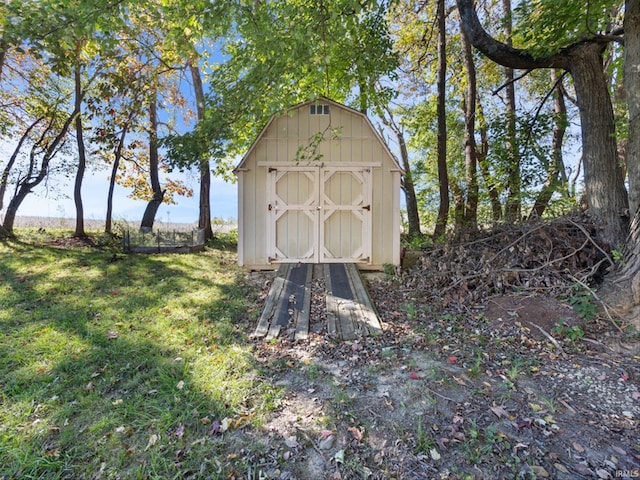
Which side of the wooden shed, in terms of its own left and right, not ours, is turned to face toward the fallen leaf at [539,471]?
front

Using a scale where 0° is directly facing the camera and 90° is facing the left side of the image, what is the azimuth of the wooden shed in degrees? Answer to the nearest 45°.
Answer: approximately 0°

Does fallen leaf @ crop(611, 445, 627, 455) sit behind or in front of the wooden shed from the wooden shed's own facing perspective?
in front

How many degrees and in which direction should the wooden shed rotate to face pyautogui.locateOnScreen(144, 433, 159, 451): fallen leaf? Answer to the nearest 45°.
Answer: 0° — it already faces it

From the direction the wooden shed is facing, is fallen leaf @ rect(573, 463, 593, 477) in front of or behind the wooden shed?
in front

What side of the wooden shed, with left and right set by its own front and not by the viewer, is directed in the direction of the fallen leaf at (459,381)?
front

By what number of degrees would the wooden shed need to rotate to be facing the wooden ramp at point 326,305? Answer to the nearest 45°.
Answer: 0° — it already faces it

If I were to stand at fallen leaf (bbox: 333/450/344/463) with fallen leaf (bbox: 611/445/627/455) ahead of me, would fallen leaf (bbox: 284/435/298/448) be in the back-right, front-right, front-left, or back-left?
back-left

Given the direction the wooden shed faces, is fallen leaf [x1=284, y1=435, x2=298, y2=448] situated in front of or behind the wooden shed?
in front

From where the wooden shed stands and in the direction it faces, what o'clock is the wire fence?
The wire fence is roughly at 4 o'clock from the wooden shed.

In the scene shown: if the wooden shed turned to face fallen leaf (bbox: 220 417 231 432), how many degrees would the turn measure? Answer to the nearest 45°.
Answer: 0° — it already faces it
